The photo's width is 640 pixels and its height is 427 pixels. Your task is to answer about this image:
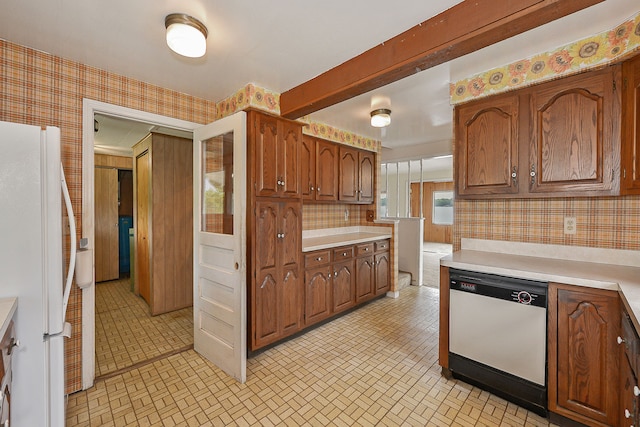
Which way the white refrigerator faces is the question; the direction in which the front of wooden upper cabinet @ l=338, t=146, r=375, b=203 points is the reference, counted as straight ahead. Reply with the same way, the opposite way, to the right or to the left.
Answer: to the left

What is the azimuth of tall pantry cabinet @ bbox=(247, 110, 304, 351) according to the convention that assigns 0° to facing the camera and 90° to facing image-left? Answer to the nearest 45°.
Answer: approximately 315°

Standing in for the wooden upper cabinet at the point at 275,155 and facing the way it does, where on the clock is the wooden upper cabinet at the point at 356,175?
the wooden upper cabinet at the point at 356,175 is roughly at 9 o'clock from the wooden upper cabinet at the point at 275,155.

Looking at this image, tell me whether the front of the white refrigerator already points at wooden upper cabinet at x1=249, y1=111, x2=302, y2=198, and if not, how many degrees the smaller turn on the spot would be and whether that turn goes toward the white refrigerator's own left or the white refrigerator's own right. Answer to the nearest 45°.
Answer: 0° — it already faces it

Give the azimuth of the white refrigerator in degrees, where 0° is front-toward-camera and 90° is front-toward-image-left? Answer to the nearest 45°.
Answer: approximately 270°

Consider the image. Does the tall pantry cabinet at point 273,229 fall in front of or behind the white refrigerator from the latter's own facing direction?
in front

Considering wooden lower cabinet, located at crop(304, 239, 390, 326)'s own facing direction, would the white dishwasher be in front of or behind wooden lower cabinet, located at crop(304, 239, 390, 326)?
in front

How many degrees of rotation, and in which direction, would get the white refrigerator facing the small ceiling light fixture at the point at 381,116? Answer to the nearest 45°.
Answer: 0° — it already faces it

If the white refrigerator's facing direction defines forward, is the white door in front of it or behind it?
in front
